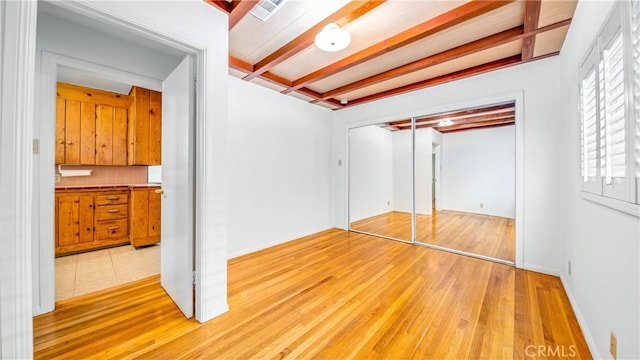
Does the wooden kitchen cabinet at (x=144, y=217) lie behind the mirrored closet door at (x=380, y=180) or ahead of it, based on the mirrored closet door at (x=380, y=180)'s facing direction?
ahead

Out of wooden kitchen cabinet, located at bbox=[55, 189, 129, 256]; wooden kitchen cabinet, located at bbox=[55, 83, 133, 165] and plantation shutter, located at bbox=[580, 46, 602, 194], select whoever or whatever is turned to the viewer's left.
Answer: the plantation shutter

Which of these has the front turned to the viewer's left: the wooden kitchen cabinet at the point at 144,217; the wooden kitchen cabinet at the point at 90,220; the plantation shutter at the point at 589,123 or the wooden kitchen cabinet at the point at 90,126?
the plantation shutter

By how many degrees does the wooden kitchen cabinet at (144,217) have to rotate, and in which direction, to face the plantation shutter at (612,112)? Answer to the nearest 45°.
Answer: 0° — it already faces it

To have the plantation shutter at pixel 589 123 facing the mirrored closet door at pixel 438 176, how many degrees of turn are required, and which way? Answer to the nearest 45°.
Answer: approximately 45° to its right

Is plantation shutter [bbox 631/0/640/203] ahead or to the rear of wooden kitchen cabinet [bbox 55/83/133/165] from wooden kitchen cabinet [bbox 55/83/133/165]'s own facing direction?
ahead

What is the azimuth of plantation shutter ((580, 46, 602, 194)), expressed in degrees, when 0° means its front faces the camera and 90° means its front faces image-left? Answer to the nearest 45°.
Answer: approximately 90°
